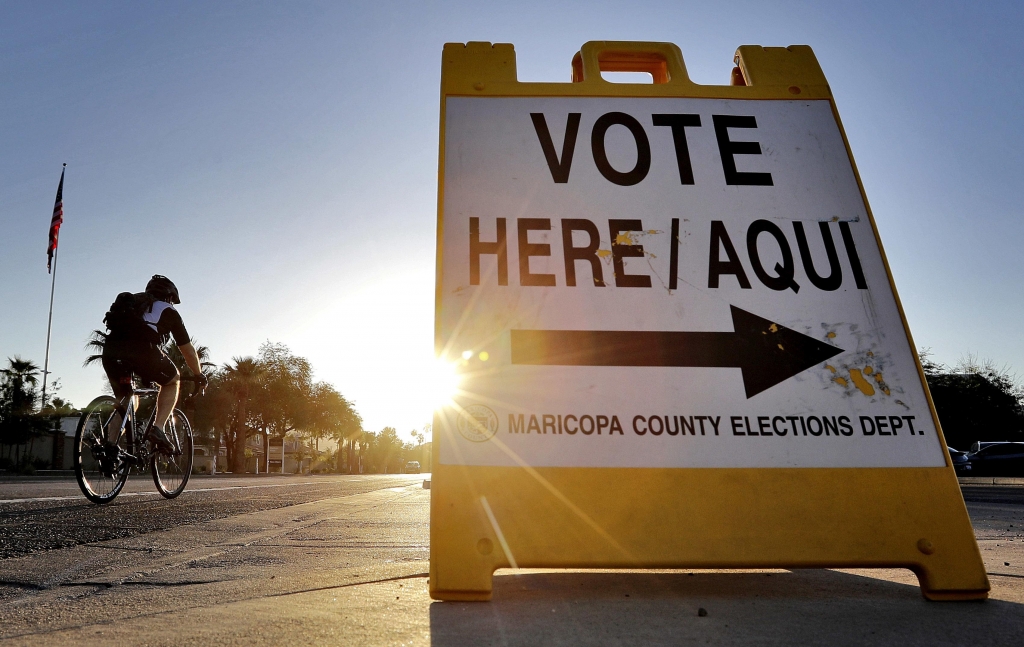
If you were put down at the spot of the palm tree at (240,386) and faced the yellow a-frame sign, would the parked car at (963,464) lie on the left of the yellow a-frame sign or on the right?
left

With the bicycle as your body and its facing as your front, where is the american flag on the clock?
The american flag is roughly at 10 o'clock from the bicycle.

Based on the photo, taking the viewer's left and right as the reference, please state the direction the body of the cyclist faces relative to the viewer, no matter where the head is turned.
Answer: facing away from the viewer and to the right of the viewer

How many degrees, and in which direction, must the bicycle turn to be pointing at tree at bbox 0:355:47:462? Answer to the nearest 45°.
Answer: approximately 45° to its left

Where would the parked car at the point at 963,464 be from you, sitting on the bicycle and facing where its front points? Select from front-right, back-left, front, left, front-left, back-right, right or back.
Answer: front-right

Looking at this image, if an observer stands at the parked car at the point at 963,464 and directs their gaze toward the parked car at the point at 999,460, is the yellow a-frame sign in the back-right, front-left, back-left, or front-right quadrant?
back-right

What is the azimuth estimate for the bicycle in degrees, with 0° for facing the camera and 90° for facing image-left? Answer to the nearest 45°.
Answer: approximately 225°

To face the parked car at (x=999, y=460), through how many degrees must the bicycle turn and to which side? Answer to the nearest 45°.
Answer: approximately 45° to its right

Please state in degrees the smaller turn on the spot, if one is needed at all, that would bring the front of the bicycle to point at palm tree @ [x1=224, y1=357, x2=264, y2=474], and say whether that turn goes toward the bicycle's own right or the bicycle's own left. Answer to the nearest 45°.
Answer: approximately 45° to the bicycle's own left

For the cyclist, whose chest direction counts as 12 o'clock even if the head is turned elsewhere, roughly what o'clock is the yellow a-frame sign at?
The yellow a-frame sign is roughly at 4 o'clock from the cyclist.

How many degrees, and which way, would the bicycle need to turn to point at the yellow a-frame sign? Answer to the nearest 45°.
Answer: approximately 135° to its right
